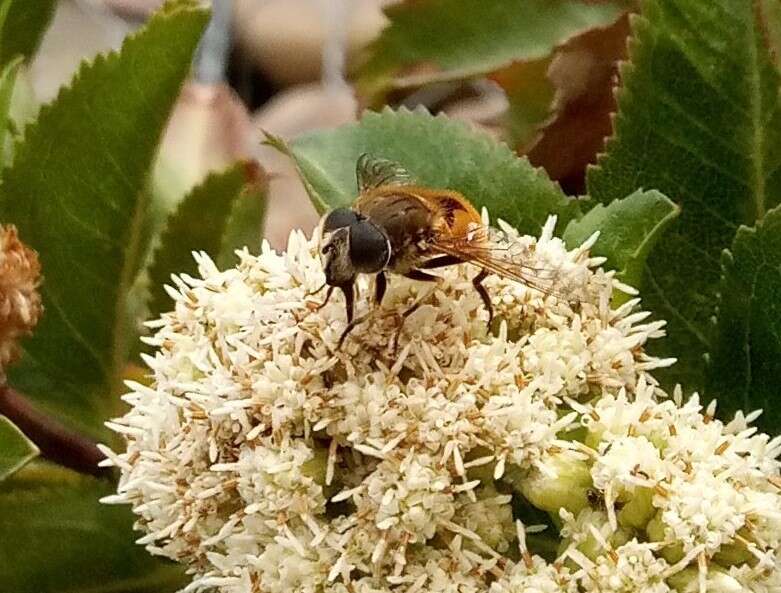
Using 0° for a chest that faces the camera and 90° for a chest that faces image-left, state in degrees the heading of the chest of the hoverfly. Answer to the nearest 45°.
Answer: approximately 45°

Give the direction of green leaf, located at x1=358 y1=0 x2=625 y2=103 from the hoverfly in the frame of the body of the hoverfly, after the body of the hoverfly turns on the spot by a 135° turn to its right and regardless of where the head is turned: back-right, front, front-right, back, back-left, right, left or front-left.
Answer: front
